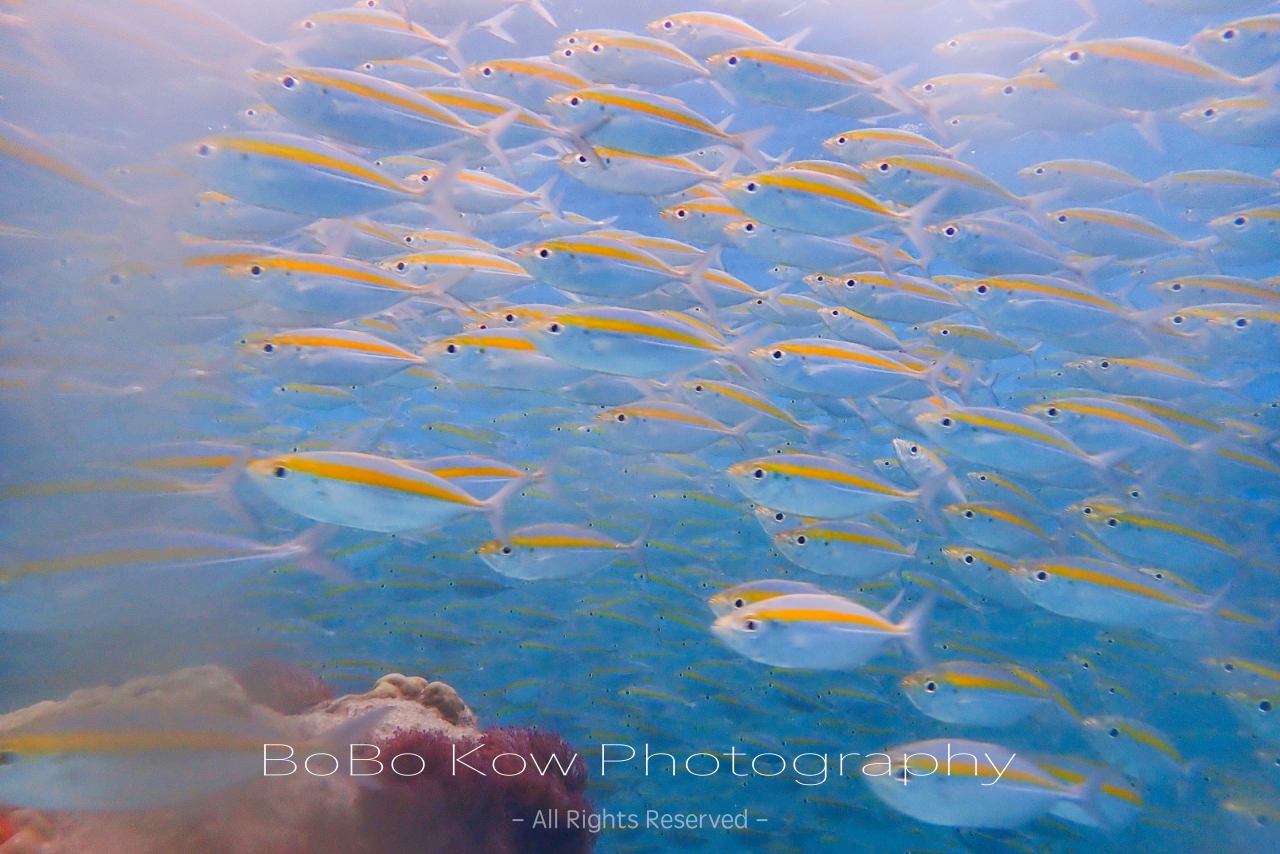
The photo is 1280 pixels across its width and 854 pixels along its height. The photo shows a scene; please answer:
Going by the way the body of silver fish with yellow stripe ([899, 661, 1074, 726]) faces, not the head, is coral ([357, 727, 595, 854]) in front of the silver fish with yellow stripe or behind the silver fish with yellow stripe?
in front

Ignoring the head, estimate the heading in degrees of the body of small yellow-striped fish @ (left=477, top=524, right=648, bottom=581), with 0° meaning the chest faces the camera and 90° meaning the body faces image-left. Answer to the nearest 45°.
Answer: approximately 90°

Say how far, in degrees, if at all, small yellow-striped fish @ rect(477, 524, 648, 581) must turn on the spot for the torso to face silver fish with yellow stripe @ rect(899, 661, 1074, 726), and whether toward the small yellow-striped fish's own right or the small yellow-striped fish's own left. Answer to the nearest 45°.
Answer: approximately 180°

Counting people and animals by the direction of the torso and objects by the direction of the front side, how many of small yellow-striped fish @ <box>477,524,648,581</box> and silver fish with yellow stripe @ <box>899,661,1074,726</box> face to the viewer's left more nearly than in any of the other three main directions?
2

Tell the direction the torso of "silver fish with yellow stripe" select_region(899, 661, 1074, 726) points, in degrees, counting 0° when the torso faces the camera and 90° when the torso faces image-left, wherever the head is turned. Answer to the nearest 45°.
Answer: approximately 90°

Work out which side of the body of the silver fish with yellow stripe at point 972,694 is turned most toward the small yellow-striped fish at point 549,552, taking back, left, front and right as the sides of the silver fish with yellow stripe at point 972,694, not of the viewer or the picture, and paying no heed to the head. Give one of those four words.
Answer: front

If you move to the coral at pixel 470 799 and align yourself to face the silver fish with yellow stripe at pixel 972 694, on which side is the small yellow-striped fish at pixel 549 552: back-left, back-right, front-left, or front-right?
front-left
